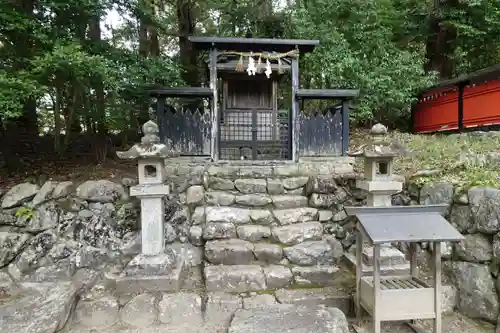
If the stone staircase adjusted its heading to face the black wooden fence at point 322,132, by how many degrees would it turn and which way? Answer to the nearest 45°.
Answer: approximately 135° to its left

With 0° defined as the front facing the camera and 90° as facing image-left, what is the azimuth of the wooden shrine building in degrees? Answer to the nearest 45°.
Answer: approximately 0°

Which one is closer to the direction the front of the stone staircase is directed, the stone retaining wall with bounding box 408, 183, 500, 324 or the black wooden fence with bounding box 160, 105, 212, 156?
the stone retaining wall

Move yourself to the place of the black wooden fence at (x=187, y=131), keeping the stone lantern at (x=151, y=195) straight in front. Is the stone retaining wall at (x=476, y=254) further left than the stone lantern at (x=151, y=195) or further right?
left

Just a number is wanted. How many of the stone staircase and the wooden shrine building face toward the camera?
2

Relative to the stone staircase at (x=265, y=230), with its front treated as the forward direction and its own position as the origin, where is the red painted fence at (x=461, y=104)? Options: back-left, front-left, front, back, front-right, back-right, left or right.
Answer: back-left

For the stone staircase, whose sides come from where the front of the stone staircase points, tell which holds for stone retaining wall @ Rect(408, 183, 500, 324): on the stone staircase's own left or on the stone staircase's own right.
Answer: on the stone staircase's own left

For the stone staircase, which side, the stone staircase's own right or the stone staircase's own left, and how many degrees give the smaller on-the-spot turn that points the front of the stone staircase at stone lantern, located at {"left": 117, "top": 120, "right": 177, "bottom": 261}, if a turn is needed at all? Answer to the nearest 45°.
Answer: approximately 90° to the stone staircase's own right

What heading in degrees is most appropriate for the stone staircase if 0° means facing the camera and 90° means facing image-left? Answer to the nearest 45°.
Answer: approximately 0°

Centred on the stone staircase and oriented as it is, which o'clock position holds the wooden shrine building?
The wooden shrine building is roughly at 6 o'clock from the stone staircase.

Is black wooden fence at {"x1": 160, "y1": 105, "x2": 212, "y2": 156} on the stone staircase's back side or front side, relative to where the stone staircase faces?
on the back side

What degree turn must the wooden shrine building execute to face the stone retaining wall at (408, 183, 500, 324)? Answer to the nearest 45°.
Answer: approximately 45° to its left
